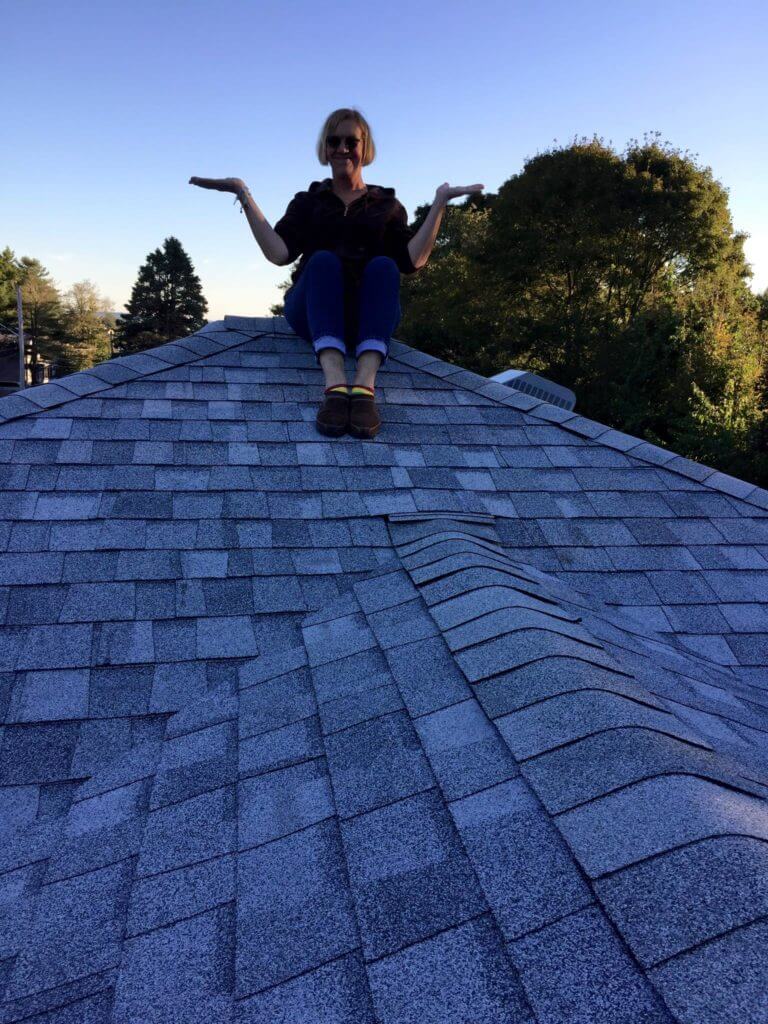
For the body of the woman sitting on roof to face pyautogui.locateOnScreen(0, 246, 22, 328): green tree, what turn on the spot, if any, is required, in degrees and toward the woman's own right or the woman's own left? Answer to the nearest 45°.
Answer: approximately 135° to the woman's own right

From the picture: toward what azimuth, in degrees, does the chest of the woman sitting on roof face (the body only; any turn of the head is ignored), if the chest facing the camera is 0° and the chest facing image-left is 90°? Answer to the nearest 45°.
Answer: approximately 0°

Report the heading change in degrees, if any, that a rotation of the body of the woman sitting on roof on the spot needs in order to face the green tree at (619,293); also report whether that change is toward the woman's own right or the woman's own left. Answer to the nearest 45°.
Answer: approximately 135° to the woman's own left

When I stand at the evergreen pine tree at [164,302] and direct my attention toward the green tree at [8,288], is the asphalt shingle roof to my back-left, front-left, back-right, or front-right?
back-left

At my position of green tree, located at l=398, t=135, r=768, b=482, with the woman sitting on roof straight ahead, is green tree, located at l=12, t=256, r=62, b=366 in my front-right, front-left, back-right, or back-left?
back-right

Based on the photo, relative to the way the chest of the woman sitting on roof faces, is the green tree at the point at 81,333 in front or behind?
behind

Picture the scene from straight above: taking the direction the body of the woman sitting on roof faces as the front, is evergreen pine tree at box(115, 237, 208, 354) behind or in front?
behind

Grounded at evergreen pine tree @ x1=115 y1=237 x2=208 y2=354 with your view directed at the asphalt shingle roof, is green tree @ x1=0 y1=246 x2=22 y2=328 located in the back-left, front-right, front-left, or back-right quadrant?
back-right

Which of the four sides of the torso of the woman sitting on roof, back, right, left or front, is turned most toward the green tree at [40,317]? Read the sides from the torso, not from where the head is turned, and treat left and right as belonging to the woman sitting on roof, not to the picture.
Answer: back
